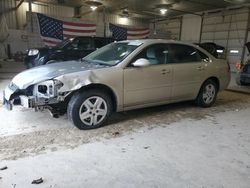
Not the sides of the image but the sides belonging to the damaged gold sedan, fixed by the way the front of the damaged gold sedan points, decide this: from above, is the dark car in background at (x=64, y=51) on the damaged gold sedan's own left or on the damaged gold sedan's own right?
on the damaged gold sedan's own right

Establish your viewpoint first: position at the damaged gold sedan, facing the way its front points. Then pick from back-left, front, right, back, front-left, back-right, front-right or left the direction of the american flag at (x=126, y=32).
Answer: back-right

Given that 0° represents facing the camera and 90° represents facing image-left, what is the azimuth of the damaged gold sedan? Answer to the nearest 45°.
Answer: approximately 45°

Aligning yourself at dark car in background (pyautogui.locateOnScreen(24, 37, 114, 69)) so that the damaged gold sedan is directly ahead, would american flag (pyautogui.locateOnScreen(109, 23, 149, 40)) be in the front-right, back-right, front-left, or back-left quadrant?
back-left

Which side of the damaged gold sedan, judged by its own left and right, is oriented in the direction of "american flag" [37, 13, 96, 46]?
right

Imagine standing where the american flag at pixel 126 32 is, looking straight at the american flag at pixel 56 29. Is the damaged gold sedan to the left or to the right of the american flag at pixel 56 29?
left
